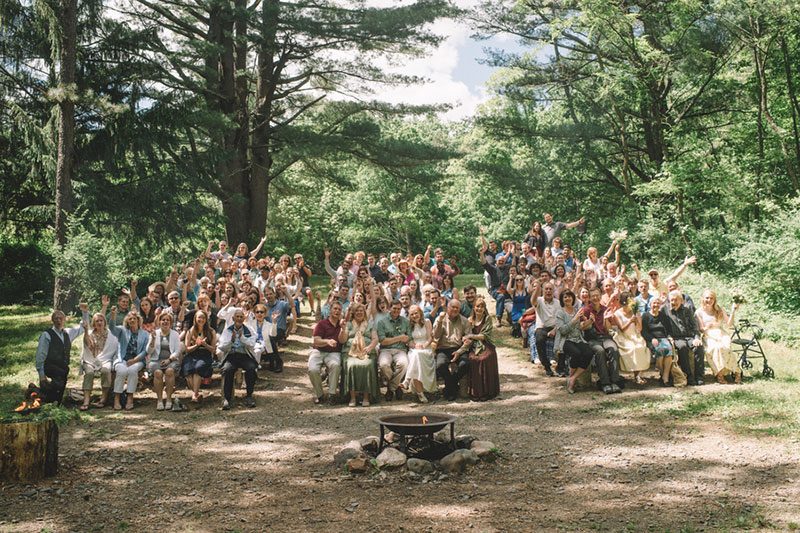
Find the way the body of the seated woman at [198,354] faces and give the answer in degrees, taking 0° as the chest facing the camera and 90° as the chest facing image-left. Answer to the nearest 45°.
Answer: approximately 0°

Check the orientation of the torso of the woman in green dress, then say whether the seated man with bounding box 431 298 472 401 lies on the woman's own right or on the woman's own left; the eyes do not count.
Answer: on the woman's own left

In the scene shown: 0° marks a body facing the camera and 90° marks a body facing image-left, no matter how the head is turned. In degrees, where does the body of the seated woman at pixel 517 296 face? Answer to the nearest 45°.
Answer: approximately 45°

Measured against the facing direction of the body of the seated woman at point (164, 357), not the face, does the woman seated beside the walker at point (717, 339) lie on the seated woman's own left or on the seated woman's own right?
on the seated woman's own left

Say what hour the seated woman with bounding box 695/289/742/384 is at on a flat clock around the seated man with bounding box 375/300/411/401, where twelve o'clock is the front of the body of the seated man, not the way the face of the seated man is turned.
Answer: The seated woman is roughly at 9 o'clock from the seated man.

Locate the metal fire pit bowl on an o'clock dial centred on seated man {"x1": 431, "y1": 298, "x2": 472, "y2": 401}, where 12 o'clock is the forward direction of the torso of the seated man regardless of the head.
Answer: The metal fire pit bowl is roughly at 12 o'clock from the seated man.
